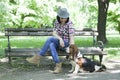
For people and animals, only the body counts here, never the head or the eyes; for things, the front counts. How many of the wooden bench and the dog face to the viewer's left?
1

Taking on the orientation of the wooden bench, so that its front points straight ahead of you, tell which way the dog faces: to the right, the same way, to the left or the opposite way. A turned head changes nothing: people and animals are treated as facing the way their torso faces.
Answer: to the right

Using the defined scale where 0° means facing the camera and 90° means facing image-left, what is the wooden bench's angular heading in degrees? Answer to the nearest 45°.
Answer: approximately 0°

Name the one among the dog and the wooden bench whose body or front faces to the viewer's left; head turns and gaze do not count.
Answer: the dog

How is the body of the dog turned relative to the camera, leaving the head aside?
to the viewer's left
